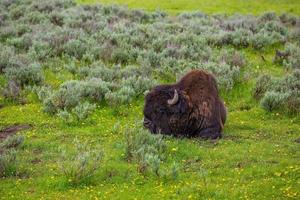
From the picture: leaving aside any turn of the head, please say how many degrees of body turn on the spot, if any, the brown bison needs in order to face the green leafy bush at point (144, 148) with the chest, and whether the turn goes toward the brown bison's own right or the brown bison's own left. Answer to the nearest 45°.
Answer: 0° — it already faces it

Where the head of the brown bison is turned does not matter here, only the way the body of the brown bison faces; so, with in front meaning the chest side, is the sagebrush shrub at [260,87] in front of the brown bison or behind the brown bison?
behind

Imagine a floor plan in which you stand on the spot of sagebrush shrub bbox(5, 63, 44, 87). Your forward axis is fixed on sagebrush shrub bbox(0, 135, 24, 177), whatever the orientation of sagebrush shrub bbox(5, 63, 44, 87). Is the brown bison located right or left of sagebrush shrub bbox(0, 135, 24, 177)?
left

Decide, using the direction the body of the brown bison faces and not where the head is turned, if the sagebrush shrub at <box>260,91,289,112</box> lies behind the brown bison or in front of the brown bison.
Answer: behind

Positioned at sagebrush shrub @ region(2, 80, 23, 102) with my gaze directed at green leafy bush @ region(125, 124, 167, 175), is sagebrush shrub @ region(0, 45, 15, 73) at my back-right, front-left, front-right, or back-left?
back-left

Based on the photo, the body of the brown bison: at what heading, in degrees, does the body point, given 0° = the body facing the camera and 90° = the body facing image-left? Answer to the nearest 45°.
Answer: approximately 45°

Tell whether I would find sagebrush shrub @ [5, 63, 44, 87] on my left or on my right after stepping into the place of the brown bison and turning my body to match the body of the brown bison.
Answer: on my right

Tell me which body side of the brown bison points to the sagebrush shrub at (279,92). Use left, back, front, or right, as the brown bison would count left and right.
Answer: back
